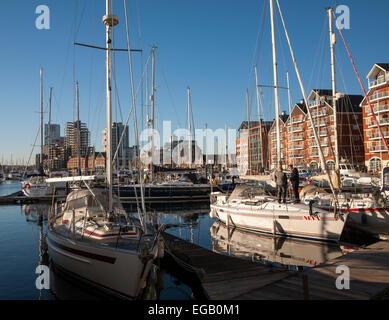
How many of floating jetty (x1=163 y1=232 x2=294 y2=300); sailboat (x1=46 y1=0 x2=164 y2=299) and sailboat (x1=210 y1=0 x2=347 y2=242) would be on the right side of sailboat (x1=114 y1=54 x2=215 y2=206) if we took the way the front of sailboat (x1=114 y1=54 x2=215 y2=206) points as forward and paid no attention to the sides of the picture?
0

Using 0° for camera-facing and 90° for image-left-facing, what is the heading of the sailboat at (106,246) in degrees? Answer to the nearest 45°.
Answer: approximately 315°

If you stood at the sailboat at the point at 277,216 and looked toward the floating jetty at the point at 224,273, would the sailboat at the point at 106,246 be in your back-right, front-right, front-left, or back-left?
front-right

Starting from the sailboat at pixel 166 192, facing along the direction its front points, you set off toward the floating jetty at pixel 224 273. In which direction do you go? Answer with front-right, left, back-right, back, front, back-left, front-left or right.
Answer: left

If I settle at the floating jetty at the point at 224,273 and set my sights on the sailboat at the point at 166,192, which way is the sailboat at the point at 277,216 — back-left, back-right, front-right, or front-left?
front-right

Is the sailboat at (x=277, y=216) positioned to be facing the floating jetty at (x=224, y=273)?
no

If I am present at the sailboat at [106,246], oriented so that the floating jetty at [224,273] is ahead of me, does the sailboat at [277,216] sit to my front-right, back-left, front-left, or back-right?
front-left

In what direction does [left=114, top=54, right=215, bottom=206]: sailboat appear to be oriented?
to the viewer's left

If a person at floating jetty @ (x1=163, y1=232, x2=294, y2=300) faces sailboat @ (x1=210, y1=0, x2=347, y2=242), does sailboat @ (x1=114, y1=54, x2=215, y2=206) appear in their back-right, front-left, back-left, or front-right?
front-left

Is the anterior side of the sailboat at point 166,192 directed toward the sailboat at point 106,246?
no
